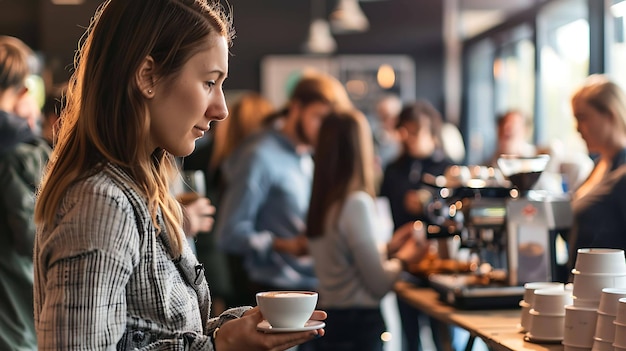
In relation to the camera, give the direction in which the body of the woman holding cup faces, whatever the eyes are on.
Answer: to the viewer's right

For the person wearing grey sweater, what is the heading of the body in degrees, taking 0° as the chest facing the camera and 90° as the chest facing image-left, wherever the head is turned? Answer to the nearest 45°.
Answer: approximately 225°

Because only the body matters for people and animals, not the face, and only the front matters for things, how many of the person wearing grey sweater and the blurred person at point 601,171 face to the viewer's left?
1

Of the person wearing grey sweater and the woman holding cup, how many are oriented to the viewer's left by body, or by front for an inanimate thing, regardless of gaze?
0

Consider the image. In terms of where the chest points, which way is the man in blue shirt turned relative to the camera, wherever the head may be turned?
to the viewer's right

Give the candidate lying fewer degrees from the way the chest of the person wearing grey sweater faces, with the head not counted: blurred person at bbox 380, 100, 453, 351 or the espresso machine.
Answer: the blurred person

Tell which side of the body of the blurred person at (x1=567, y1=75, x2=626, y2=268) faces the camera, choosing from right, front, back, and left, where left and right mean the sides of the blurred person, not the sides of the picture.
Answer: left

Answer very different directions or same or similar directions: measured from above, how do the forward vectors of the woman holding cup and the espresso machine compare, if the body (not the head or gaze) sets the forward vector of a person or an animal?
very different directions

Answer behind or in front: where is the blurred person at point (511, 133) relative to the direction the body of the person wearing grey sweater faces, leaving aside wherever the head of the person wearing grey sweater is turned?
in front

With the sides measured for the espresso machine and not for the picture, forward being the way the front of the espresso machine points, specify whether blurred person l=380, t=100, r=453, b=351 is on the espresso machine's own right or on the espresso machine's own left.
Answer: on the espresso machine's own right

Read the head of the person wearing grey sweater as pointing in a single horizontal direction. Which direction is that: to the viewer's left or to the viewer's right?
to the viewer's right

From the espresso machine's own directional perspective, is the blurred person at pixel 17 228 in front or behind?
in front

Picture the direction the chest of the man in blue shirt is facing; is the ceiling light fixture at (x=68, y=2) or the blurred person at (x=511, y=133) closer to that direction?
the blurred person
